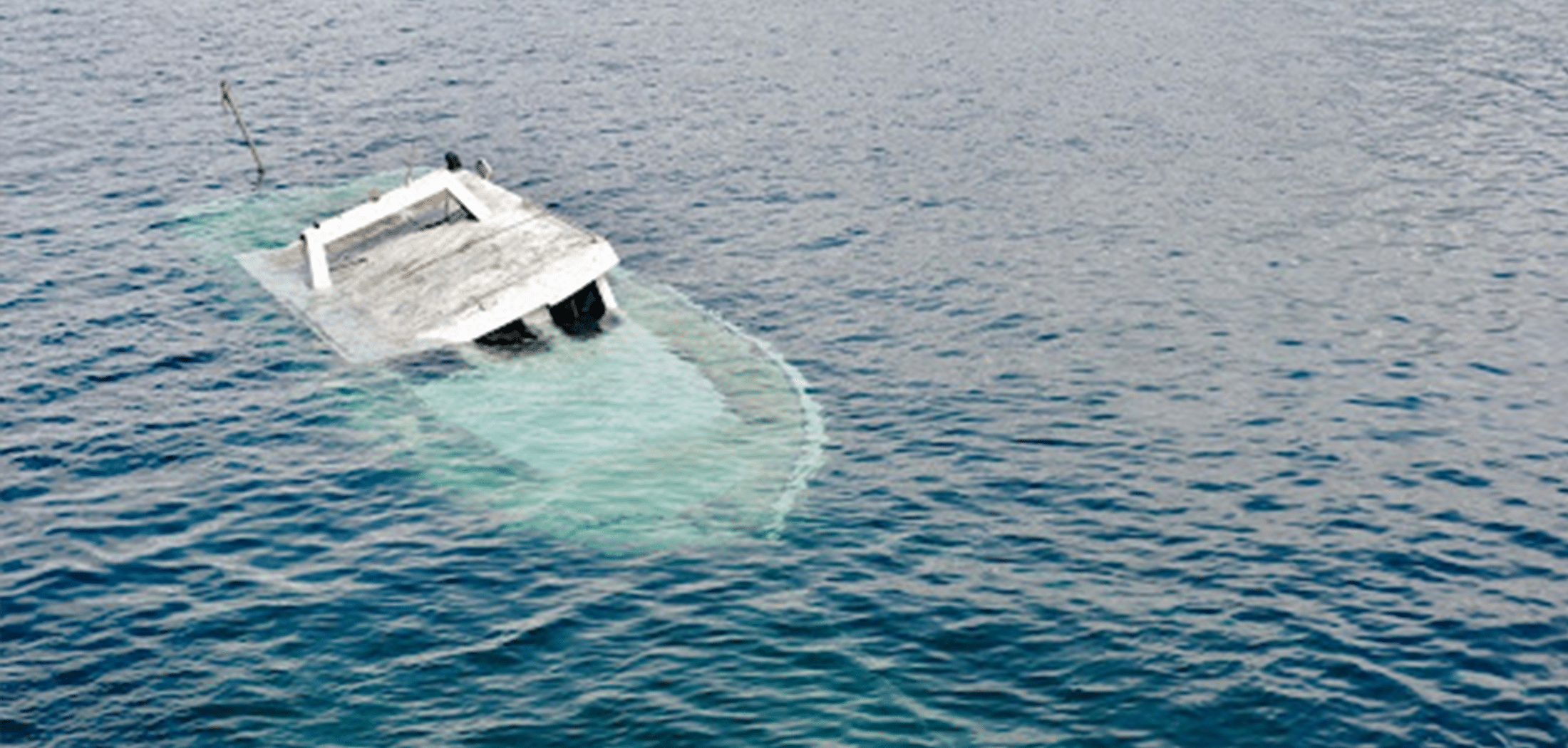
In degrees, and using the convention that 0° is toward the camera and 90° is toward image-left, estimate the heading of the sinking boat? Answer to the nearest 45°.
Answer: approximately 315°
